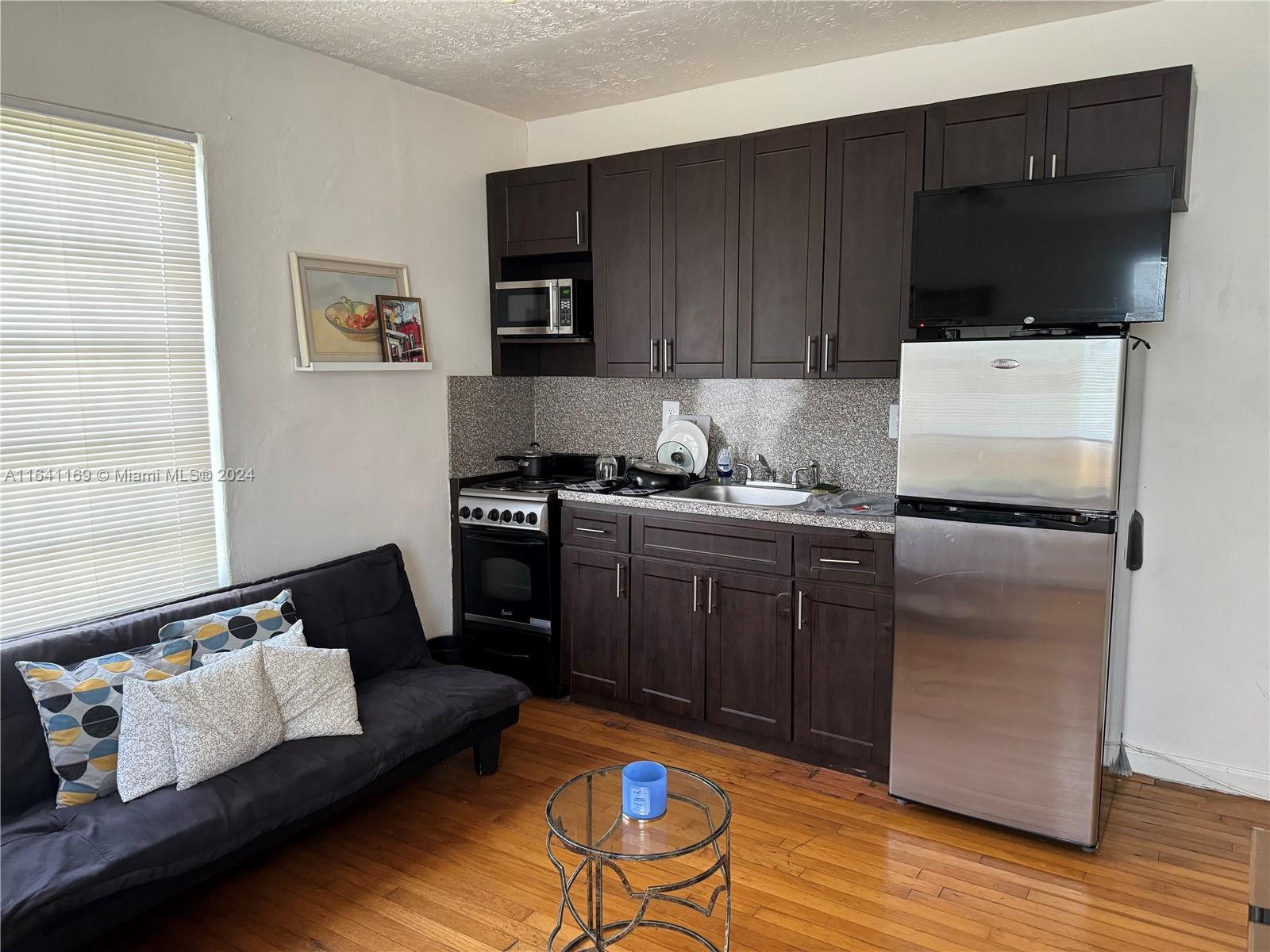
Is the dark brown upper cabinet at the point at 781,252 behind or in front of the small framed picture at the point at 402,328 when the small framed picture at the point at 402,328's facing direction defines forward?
in front

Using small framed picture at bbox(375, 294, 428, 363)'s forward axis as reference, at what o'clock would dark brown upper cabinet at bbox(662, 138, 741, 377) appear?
The dark brown upper cabinet is roughly at 11 o'clock from the small framed picture.

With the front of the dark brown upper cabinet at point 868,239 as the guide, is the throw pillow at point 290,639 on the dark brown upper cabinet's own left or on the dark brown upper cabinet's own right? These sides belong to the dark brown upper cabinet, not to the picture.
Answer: on the dark brown upper cabinet's own right

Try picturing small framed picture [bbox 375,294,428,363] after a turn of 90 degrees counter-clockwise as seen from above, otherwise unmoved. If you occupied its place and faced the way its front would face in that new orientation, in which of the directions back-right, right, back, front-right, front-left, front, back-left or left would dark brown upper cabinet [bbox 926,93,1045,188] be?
right

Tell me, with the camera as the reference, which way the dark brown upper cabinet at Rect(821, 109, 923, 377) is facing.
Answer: facing the viewer

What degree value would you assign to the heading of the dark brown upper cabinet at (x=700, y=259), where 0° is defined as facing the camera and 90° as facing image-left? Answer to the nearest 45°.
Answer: approximately 45°

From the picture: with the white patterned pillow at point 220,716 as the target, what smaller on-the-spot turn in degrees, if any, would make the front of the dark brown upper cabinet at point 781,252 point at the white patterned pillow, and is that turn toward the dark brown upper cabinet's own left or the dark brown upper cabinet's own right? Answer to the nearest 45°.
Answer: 0° — it already faces it

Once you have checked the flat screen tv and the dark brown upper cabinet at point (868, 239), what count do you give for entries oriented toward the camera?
2

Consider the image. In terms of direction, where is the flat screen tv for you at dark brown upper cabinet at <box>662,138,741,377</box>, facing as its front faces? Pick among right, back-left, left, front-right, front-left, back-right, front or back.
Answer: left

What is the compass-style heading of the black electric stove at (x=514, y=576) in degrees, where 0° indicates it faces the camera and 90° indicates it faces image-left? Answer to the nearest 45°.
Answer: approximately 45°

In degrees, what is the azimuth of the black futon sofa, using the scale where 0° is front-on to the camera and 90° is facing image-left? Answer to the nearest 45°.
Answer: approximately 315°
